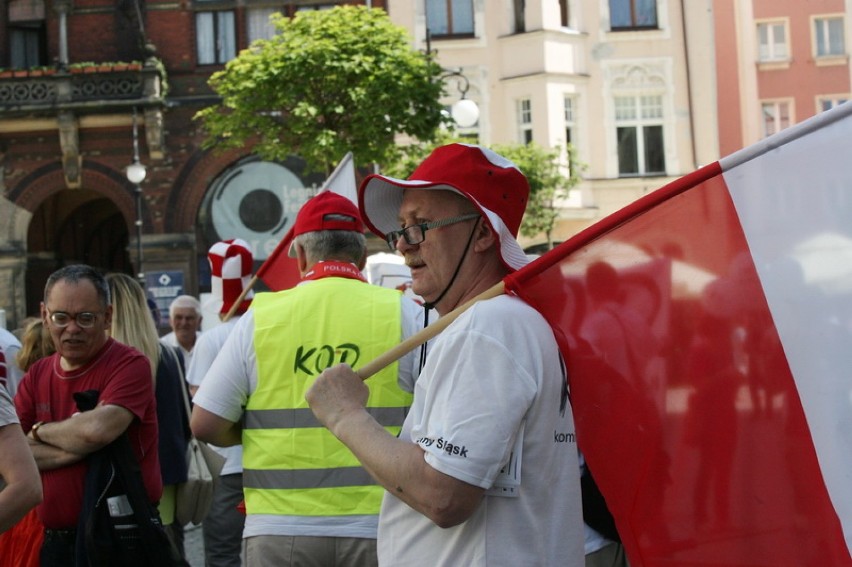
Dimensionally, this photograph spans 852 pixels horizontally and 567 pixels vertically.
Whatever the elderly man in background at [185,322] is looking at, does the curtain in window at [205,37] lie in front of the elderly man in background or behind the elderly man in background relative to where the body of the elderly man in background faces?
behind

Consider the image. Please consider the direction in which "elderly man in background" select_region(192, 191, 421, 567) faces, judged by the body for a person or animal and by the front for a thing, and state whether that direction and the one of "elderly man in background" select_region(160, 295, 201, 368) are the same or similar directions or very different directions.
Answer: very different directions

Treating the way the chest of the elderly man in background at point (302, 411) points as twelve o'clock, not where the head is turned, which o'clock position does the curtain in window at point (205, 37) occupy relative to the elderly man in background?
The curtain in window is roughly at 12 o'clock from the elderly man in background.

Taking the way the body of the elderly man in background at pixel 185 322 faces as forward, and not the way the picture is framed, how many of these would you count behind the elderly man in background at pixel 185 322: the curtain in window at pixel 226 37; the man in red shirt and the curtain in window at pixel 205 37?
2

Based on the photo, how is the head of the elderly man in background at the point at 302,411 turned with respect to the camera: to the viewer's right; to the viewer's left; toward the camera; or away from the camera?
away from the camera

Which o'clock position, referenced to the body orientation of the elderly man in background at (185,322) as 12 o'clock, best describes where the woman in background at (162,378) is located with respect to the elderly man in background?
The woman in background is roughly at 12 o'clock from the elderly man in background.

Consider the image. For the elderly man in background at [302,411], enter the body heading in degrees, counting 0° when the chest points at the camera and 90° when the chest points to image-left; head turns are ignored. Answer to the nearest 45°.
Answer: approximately 180°

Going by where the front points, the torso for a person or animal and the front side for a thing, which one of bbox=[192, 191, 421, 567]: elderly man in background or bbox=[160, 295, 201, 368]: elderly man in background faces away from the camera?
bbox=[192, 191, 421, 567]: elderly man in background

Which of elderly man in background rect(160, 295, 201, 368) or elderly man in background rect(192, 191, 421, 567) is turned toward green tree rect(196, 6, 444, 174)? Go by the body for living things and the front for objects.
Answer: elderly man in background rect(192, 191, 421, 567)

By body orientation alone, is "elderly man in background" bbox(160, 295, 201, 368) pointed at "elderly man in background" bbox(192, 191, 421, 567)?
yes

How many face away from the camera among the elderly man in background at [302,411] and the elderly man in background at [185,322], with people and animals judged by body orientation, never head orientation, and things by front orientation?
1

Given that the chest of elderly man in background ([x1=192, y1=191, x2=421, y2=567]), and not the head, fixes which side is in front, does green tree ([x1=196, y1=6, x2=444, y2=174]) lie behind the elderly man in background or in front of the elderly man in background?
in front

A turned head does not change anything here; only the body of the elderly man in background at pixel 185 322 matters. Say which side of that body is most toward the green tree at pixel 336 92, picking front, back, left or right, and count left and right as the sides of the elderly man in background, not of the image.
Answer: back

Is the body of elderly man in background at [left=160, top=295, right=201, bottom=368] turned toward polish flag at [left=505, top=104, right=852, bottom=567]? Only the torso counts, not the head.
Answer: yes
